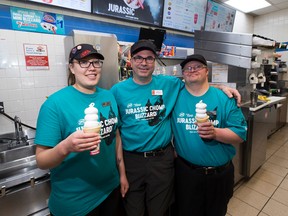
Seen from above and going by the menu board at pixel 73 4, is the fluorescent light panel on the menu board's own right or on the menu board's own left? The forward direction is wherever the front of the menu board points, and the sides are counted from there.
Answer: on the menu board's own left

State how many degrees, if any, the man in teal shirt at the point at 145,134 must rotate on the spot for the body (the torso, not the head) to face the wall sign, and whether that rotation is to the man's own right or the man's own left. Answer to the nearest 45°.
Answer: approximately 135° to the man's own right

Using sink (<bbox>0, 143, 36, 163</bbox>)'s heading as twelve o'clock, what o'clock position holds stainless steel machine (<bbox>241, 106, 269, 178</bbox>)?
The stainless steel machine is roughly at 11 o'clock from the sink.

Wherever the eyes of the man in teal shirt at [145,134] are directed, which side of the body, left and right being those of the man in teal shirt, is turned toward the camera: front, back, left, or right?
front

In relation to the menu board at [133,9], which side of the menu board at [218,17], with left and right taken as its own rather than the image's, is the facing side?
right

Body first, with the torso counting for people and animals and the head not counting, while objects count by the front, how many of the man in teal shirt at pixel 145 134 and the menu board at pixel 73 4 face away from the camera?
0

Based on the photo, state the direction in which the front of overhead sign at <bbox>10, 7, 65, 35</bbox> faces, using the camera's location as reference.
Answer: facing the viewer and to the right of the viewer

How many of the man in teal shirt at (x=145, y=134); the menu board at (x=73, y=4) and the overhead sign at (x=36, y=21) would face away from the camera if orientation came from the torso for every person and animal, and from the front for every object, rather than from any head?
0
